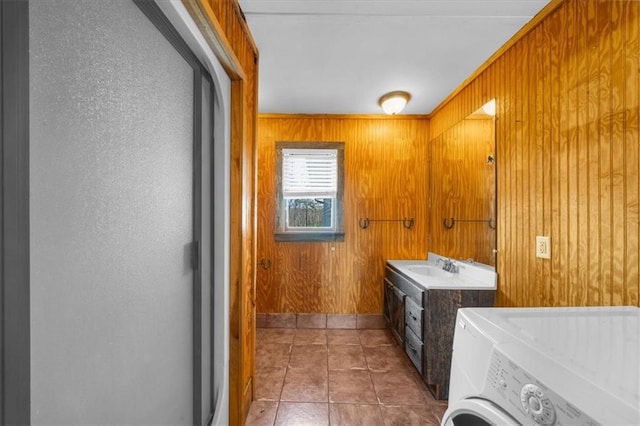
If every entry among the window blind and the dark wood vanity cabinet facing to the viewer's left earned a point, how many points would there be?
1

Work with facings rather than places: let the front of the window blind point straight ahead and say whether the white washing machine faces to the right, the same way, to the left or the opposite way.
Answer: to the right

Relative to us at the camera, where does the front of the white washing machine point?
facing the viewer and to the left of the viewer

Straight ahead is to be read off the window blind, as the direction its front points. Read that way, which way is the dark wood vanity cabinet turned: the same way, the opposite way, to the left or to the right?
to the right

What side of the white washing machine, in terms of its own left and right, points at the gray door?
front

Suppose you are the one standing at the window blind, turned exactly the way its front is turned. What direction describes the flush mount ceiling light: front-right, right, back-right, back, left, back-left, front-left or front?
front-left

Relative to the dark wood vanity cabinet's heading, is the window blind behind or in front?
in front

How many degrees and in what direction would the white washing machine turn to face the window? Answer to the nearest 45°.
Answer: approximately 90° to its right

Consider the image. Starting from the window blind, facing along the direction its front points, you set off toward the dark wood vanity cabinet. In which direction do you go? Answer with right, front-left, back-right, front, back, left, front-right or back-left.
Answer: front-left

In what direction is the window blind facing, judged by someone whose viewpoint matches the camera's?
facing the viewer

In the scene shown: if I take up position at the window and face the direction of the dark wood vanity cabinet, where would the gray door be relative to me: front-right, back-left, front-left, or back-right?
front-right

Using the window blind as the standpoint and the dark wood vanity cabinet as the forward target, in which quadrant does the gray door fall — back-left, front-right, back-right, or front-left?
front-right

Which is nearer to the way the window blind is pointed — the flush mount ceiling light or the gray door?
the gray door

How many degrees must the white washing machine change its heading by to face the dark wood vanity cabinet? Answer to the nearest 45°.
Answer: approximately 90° to its right

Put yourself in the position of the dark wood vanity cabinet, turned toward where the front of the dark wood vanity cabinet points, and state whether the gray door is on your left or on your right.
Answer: on your left

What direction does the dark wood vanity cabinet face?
to the viewer's left

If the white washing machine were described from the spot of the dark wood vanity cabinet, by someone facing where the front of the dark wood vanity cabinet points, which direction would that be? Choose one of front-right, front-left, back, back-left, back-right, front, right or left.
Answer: left
